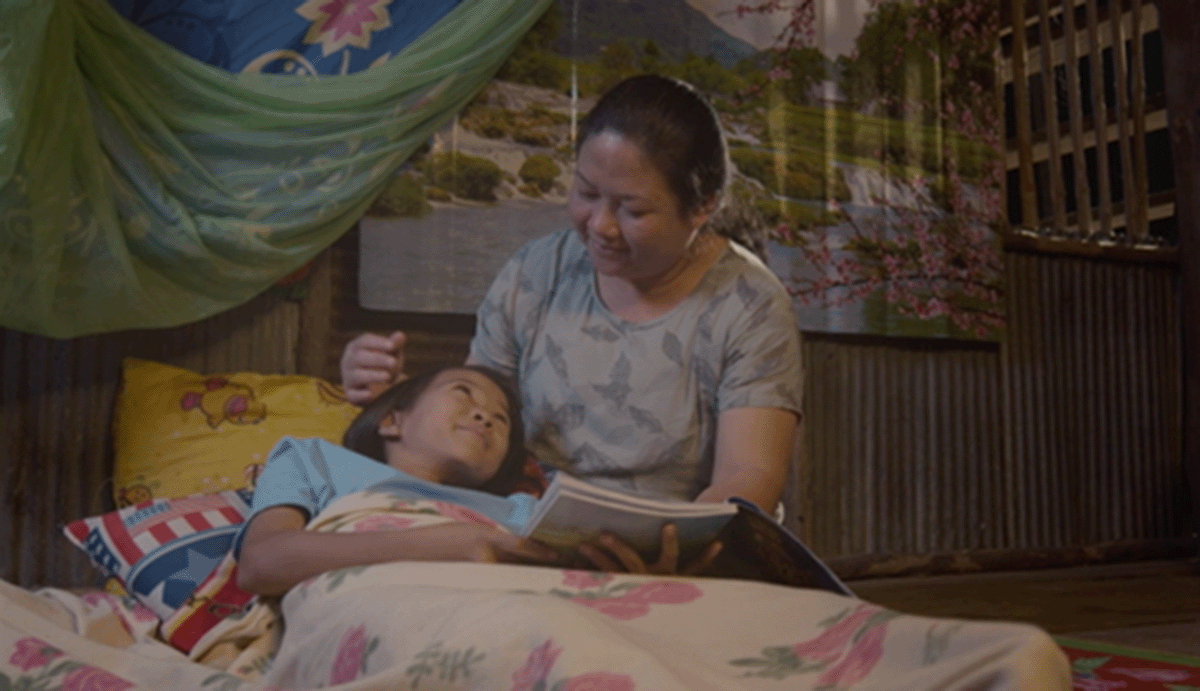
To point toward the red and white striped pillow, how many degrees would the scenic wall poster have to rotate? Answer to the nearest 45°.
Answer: approximately 45° to its right

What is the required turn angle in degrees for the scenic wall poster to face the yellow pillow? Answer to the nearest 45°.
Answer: approximately 45° to its right

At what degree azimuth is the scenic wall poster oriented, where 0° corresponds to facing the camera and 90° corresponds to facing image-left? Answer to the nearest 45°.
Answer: approximately 0°

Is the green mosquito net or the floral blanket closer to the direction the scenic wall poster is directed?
the floral blanket

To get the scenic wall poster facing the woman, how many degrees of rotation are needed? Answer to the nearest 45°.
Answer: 0° — it already faces them

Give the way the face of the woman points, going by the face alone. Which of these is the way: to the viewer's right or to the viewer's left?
to the viewer's left
